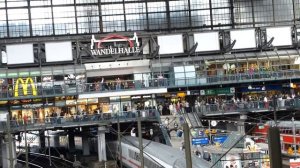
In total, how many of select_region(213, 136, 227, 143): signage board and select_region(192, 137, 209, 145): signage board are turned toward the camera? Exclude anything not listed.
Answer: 2

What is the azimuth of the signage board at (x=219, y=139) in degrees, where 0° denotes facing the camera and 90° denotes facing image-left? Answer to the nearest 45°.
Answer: approximately 0°
